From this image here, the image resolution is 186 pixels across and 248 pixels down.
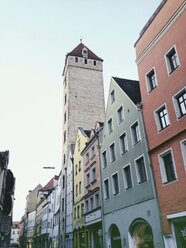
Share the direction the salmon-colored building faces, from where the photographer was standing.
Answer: facing the viewer and to the left of the viewer
